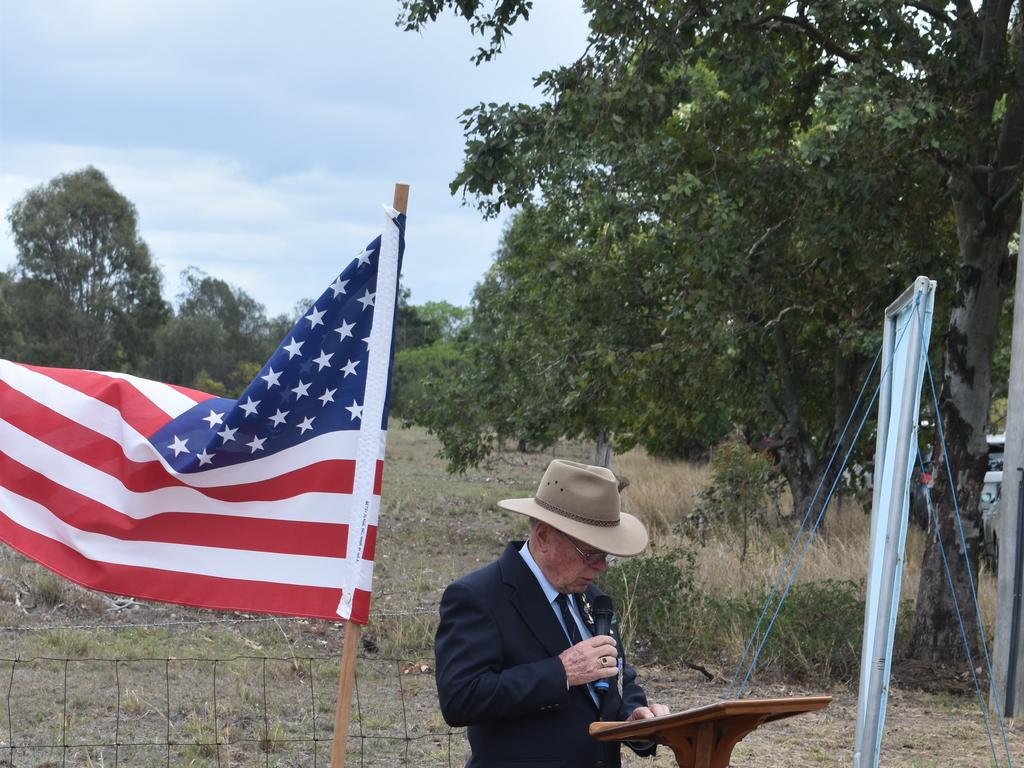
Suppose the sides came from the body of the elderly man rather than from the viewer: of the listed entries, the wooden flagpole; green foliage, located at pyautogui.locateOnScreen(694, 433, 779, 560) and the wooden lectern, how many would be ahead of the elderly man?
1

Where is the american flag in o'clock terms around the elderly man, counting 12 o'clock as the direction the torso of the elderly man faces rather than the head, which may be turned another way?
The american flag is roughly at 4 o'clock from the elderly man.

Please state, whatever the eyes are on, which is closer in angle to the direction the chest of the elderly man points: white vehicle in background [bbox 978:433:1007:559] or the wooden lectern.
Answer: the wooden lectern

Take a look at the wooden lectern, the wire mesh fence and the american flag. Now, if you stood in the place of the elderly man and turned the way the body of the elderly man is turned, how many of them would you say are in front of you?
1

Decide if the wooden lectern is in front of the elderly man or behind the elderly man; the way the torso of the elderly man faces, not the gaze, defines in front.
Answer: in front

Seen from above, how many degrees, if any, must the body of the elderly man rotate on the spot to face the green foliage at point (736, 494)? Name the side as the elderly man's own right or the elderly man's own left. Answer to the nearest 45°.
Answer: approximately 135° to the elderly man's own left

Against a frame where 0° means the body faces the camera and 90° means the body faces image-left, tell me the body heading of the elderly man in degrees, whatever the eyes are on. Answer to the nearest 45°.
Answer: approximately 315°

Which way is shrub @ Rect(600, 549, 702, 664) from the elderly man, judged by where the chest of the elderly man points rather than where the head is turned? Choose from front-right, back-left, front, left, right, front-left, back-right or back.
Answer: back-left
